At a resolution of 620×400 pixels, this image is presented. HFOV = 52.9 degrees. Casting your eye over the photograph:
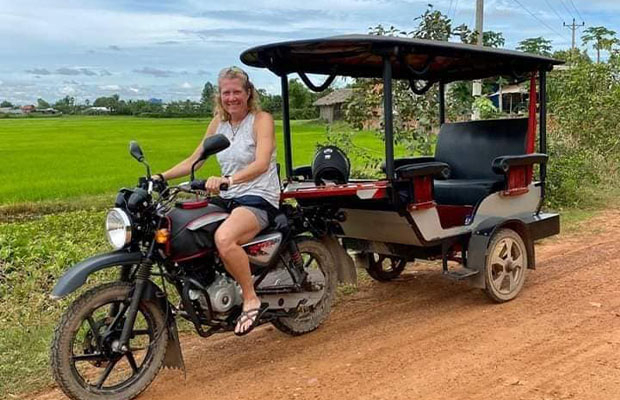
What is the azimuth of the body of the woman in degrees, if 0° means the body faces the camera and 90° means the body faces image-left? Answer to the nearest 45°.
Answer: approximately 45°

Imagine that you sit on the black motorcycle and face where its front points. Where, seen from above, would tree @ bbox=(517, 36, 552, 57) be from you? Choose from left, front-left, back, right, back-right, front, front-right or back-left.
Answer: back

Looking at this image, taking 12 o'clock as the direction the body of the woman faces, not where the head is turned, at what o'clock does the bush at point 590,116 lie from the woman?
The bush is roughly at 6 o'clock from the woman.

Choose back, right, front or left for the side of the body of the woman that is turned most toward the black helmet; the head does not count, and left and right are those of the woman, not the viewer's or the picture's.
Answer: back

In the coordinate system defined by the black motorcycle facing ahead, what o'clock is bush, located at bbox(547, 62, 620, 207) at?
The bush is roughly at 6 o'clock from the black motorcycle.

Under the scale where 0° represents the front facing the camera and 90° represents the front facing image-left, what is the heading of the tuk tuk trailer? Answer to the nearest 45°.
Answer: approximately 45°

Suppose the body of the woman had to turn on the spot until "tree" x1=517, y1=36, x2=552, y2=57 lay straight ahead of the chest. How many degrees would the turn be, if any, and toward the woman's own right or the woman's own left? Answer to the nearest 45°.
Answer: approximately 180°

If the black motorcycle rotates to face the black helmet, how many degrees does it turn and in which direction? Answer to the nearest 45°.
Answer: approximately 180°

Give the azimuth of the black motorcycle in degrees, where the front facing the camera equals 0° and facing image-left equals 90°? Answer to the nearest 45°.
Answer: approximately 45°

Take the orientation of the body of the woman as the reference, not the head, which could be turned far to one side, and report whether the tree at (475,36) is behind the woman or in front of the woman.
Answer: behind
